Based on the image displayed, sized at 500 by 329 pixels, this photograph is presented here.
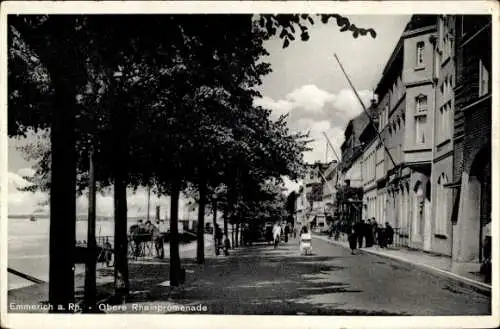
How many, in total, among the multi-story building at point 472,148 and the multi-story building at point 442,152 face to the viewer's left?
2

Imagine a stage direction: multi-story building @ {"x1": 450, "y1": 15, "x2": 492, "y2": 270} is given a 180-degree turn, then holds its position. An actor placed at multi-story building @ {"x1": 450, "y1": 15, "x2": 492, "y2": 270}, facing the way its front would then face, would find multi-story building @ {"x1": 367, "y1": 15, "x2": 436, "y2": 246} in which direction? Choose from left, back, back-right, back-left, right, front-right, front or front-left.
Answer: left

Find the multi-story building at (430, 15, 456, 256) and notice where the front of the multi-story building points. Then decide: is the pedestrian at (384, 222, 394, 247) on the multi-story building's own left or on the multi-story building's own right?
on the multi-story building's own right

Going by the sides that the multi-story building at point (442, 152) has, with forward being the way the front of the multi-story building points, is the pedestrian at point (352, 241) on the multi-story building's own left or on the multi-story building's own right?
on the multi-story building's own right

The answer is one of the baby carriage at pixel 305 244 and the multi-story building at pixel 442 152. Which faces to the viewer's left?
the multi-story building

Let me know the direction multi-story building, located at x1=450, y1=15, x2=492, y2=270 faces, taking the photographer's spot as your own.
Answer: facing to the left of the viewer

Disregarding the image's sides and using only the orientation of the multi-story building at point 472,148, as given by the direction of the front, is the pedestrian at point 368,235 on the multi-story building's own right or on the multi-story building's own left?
on the multi-story building's own right

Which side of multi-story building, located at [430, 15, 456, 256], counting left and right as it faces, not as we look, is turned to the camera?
left
